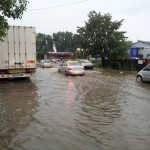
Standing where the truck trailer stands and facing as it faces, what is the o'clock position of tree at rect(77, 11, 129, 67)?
The tree is roughly at 1 o'clock from the truck trailer.

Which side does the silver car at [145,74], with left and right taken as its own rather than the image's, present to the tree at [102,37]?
right

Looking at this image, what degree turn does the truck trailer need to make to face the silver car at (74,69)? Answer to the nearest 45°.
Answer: approximately 45° to its right

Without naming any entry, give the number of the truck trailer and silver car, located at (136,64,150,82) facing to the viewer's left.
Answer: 1

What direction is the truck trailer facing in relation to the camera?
away from the camera

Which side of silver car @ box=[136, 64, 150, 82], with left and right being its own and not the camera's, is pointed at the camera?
left

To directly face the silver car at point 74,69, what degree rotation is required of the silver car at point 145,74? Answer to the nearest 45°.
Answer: approximately 45° to its right

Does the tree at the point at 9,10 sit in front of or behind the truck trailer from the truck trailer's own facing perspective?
behind
